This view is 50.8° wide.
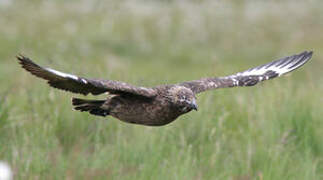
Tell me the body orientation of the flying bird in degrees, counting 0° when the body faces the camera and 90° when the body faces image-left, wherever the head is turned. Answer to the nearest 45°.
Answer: approximately 315°
